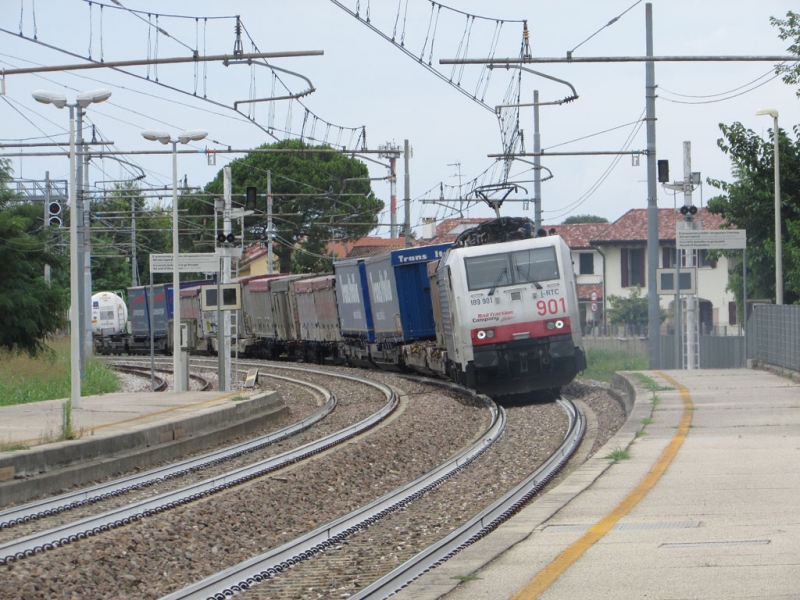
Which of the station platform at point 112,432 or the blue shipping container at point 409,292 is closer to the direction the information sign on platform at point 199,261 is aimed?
the station platform

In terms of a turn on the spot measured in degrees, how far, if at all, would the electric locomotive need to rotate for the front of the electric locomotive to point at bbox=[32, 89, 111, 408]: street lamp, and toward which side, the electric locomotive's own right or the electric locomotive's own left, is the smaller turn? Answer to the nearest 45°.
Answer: approximately 45° to the electric locomotive's own right

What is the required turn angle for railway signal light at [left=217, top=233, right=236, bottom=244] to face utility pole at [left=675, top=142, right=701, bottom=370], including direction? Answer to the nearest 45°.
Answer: approximately 90° to its left

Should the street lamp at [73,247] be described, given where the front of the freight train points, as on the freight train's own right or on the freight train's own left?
on the freight train's own right

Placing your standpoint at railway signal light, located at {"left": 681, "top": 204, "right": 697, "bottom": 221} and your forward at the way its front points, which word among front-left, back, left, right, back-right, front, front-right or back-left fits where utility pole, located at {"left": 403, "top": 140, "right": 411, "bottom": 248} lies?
back-right

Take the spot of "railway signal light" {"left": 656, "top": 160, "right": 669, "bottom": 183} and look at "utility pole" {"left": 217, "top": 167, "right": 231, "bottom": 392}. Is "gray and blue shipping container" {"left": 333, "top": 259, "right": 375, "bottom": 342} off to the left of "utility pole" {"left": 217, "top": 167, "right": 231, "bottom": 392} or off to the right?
right

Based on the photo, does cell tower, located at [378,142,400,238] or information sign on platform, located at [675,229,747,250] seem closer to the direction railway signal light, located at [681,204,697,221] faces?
the information sign on platform

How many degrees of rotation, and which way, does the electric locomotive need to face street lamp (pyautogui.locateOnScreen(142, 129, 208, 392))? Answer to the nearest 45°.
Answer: approximately 90° to its right

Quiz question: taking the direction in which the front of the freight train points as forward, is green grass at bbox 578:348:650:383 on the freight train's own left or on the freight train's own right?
on the freight train's own left

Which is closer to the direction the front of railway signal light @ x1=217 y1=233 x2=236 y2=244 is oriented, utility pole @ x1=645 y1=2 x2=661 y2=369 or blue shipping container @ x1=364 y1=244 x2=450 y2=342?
the utility pole
